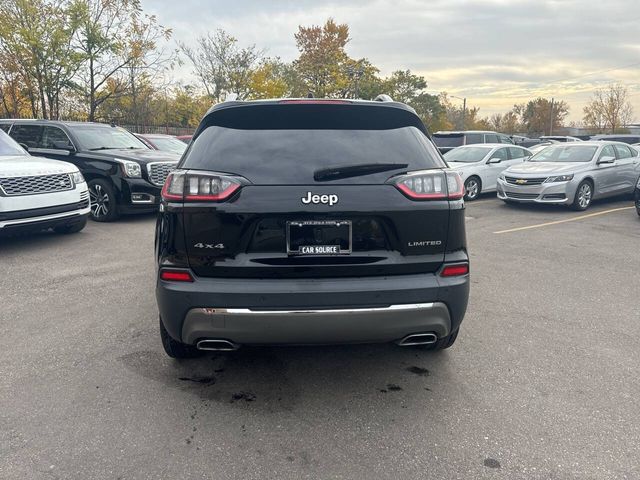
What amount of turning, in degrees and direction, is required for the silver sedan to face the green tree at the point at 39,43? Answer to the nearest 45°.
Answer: approximately 45° to its right

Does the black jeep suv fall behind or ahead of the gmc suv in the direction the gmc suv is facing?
ahead

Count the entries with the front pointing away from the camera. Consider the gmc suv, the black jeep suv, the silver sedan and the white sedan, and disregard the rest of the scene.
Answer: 1

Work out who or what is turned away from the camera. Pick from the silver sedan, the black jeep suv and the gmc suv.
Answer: the black jeep suv

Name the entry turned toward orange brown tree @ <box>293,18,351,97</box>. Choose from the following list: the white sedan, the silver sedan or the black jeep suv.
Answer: the black jeep suv

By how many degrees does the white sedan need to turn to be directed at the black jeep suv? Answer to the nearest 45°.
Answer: approximately 45° to its left

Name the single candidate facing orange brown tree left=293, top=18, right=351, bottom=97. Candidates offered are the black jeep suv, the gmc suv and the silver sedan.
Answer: the black jeep suv

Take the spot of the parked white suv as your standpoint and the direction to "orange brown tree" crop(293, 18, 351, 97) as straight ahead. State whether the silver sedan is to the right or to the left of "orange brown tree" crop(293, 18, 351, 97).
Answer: right

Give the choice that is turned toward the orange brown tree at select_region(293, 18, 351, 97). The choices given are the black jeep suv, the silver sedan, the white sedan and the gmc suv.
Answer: the black jeep suv

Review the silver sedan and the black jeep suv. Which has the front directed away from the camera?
the black jeep suv

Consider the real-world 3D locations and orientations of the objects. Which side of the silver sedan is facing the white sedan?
right

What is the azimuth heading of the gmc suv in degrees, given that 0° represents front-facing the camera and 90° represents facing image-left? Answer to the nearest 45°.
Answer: approximately 315°

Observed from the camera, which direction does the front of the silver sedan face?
facing the viewer and to the left of the viewer

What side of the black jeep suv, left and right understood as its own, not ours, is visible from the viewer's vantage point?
back

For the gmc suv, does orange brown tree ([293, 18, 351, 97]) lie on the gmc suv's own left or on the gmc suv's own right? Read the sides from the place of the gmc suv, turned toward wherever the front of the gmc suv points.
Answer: on the gmc suv's own left
